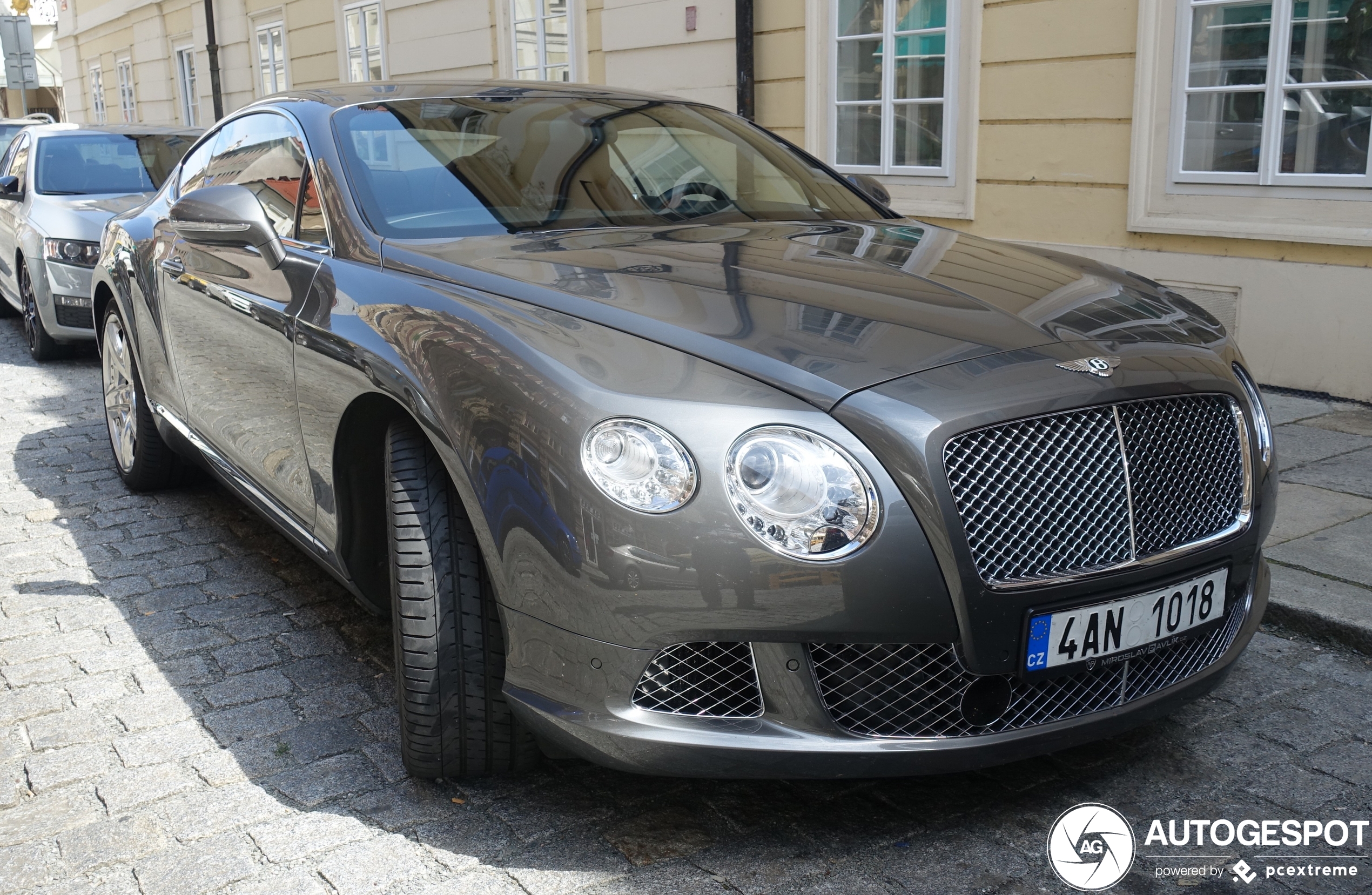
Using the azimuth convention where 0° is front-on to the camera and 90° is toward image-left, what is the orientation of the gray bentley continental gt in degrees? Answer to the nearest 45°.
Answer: approximately 315°

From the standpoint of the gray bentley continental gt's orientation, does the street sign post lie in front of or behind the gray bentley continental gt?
behind

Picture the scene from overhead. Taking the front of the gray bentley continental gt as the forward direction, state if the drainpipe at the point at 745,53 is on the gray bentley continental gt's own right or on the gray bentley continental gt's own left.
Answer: on the gray bentley continental gt's own left

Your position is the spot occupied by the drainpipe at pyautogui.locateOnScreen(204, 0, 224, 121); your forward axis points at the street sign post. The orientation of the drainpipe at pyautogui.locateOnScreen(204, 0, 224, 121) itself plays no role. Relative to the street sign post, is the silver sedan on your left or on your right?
left

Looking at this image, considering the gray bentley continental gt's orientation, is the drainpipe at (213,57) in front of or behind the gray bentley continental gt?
behind

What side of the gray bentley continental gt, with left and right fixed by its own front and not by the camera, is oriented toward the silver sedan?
back
